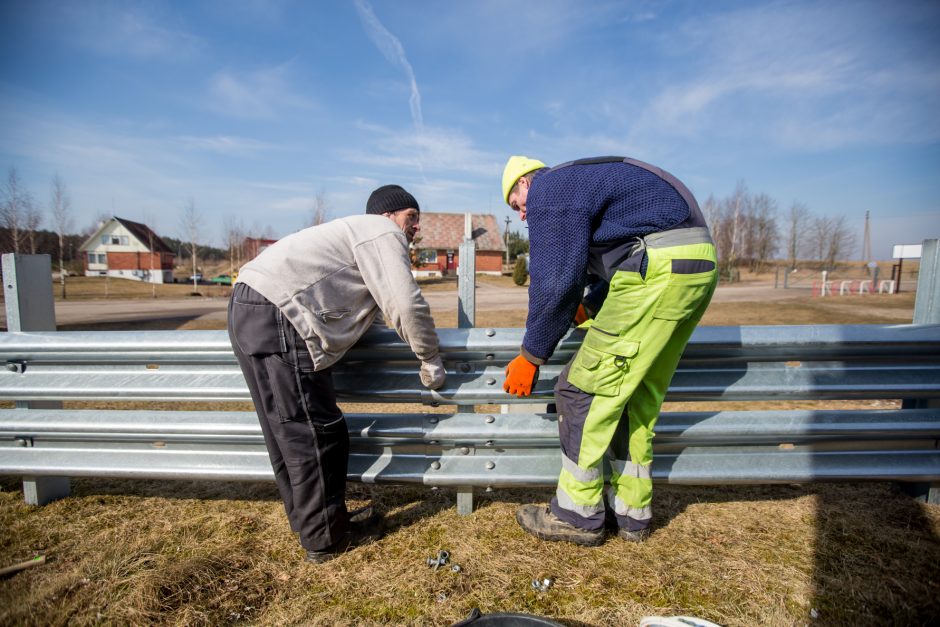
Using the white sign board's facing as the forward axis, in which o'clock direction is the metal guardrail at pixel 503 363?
The metal guardrail is roughly at 12 o'clock from the white sign board.

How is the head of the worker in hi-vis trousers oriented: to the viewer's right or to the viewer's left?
to the viewer's left

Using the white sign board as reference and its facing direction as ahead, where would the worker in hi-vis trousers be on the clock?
The worker in hi-vis trousers is roughly at 12 o'clock from the white sign board.

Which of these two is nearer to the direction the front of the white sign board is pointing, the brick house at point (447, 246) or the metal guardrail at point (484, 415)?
the metal guardrail

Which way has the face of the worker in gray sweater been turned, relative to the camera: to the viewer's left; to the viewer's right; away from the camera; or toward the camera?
to the viewer's right

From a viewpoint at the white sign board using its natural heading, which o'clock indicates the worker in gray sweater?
The worker in gray sweater is roughly at 12 o'clock from the white sign board.

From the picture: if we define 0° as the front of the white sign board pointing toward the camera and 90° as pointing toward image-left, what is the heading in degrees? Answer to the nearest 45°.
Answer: approximately 0°

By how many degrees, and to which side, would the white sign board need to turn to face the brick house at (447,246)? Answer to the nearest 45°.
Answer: approximately 90° to its right

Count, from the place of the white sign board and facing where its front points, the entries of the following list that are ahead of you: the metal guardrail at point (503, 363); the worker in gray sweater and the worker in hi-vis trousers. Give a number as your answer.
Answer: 3

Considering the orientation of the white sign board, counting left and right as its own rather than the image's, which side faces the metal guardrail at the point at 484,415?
front
